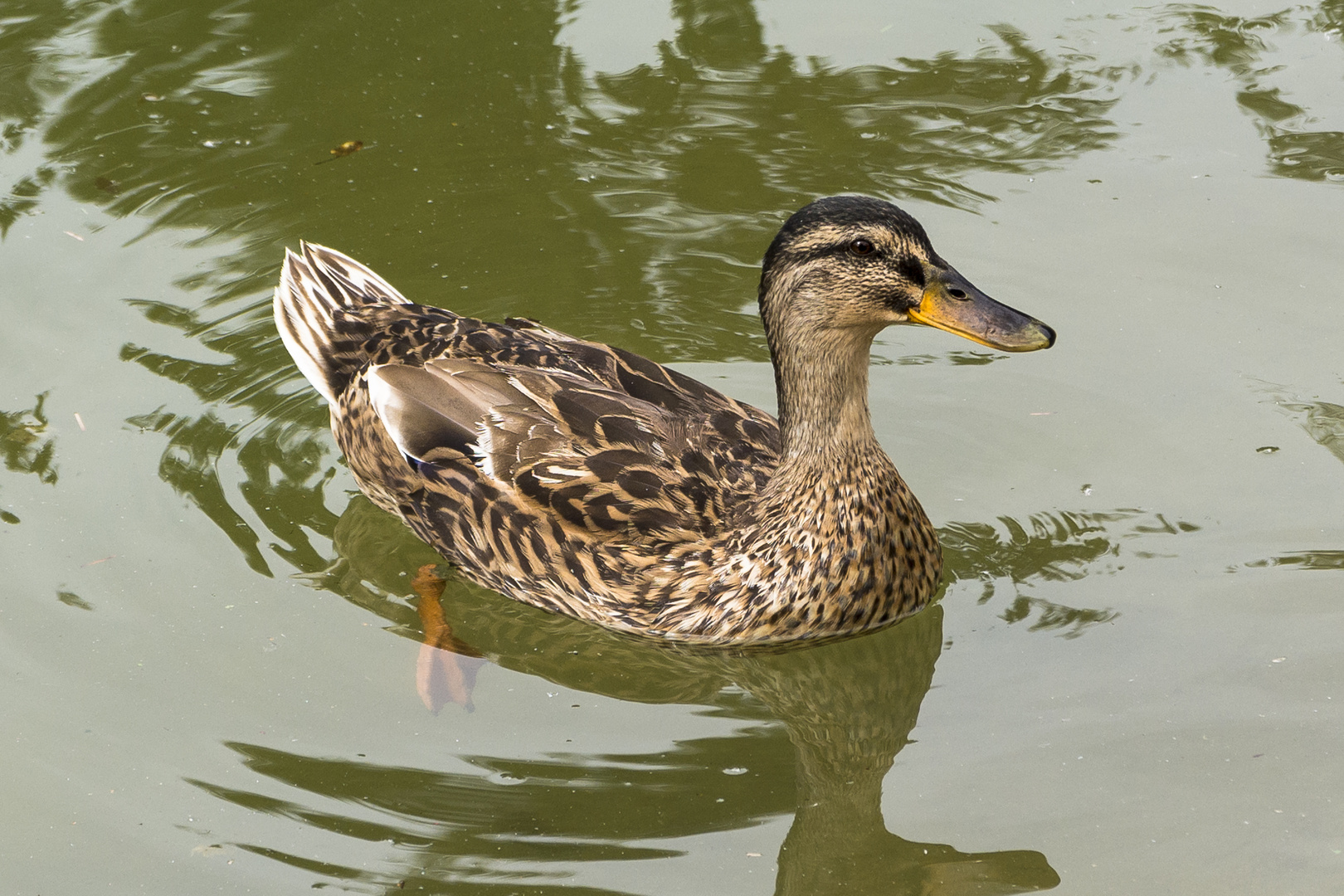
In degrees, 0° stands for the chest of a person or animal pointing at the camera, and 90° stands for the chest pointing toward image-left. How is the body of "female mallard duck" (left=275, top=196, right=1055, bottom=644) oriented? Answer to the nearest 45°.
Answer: approximately 315°
